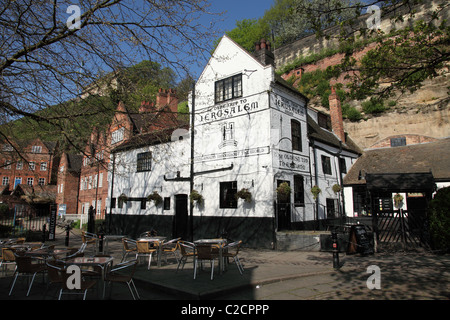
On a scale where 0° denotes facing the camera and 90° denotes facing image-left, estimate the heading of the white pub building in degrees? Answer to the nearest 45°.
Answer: approximately 45°

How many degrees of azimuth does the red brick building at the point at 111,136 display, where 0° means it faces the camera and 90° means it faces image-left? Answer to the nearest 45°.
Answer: approximately 45°
